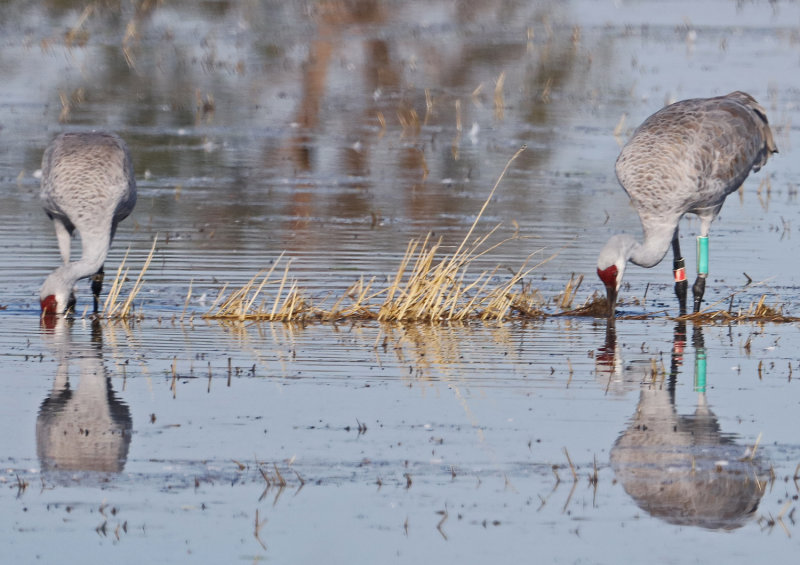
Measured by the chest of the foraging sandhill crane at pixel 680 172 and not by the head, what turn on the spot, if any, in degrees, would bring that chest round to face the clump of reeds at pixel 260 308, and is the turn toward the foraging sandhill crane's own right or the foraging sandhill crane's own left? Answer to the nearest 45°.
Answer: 0° — it already faces it

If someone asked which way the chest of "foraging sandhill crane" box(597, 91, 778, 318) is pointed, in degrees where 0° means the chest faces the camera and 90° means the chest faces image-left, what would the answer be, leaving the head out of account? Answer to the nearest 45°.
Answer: approximately 45°
